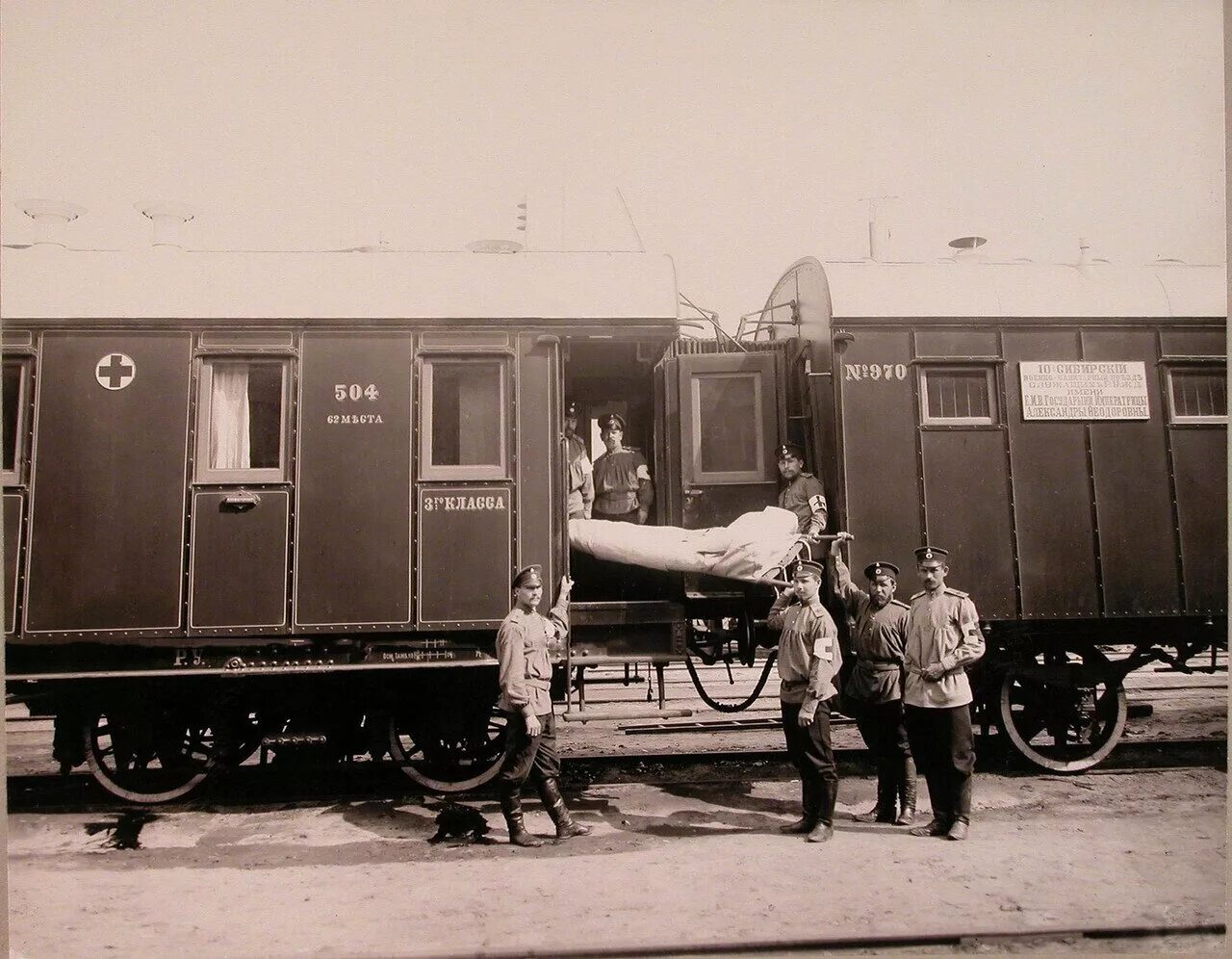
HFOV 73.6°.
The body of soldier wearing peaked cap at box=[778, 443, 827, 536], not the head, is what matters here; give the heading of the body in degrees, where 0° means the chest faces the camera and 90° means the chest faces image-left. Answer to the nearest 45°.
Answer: approximately 45°

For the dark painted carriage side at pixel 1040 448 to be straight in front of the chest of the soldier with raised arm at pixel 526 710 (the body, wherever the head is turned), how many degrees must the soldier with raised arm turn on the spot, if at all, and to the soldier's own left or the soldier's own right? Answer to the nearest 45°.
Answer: approximately 45° to the soldier's own left

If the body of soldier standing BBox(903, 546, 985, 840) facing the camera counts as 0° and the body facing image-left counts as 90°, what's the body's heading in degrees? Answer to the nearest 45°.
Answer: approximately 45°

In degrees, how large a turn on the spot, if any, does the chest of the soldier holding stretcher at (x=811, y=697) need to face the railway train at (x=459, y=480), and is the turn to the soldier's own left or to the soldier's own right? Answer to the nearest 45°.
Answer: approximately 45° to the soldier's own right
